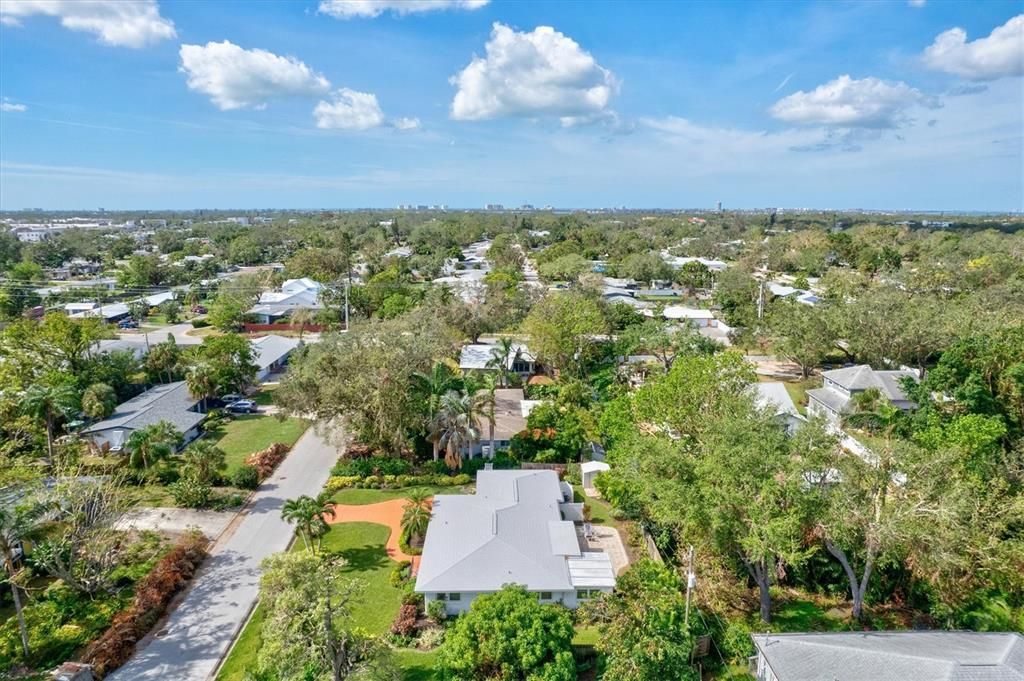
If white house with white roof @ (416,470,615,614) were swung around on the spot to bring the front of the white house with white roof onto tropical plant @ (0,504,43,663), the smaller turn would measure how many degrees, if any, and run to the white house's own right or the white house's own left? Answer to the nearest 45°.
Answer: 0° — it already faces it

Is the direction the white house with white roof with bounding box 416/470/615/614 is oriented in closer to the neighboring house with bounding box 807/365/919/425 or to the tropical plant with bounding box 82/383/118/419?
the tropical plant

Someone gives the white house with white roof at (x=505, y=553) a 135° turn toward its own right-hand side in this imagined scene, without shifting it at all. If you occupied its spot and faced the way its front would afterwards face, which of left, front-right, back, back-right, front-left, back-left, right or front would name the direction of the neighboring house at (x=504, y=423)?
front-left

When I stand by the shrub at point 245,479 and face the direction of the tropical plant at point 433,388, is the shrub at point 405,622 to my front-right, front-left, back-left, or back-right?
front-right

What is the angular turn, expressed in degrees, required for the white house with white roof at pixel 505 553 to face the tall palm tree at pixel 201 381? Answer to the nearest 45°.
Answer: approximately 45° to its right

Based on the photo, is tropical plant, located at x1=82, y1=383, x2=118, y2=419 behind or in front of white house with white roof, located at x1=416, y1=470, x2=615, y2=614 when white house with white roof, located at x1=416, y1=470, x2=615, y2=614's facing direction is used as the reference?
in front

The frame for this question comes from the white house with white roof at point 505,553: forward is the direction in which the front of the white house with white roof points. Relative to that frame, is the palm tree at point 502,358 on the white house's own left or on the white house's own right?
on the white house's own right

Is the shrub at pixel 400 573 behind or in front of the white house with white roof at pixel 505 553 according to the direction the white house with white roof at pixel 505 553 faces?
in front

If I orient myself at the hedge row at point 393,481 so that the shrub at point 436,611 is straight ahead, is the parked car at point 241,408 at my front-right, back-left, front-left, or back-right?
back-right

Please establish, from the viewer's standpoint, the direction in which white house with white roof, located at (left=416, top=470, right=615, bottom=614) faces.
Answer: facing to the left of the viewer

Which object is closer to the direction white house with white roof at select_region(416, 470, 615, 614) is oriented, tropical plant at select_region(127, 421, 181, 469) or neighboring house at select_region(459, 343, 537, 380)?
the tropical plant

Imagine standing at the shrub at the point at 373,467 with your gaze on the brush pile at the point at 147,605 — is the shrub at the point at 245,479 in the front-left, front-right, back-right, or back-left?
front-right

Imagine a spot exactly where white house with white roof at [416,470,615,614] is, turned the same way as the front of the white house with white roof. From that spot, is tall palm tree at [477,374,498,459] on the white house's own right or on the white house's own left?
on the white house's own right

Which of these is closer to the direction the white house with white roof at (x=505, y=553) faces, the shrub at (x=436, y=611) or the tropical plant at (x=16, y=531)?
the tropical plant

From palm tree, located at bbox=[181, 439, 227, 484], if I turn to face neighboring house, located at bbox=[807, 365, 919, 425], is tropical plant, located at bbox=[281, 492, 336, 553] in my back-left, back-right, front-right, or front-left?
front-right

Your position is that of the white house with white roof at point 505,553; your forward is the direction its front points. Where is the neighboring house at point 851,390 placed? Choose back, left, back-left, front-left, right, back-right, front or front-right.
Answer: back-right

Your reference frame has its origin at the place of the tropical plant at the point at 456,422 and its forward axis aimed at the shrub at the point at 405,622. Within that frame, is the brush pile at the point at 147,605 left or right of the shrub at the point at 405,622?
right

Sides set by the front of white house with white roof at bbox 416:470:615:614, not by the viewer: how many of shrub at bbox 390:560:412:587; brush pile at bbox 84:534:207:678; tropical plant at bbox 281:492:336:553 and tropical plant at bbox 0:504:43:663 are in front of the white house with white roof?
4

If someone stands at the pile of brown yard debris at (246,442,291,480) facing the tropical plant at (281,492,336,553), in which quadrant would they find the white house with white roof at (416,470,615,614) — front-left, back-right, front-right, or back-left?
front-left

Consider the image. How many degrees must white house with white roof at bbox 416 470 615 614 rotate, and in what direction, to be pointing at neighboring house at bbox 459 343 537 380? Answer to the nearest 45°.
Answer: approximately 90° to its right

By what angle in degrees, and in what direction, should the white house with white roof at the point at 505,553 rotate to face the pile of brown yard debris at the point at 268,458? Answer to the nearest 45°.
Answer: approximately 45° to its right
